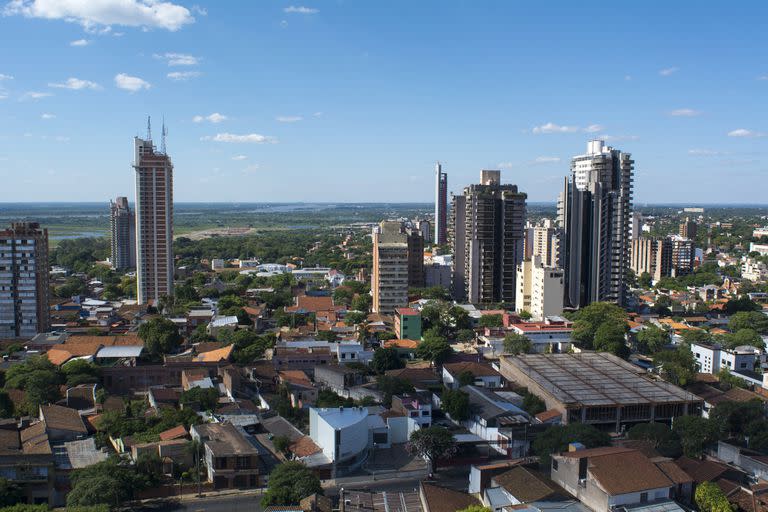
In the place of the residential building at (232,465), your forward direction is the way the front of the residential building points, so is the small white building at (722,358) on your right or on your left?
on your left

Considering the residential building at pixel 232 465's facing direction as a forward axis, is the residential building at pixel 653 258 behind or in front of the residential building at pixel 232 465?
behind

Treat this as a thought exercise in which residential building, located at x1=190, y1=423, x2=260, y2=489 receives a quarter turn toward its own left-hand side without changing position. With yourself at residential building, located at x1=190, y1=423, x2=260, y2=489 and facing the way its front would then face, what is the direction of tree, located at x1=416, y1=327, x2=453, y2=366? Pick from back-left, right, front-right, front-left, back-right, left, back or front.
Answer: front-left

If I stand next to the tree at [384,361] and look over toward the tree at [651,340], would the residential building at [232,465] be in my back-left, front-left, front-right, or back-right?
back-right

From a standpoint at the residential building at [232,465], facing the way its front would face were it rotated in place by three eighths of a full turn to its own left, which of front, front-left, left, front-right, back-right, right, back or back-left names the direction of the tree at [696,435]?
front-right

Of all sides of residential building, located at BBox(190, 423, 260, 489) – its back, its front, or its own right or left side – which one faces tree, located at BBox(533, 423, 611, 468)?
left

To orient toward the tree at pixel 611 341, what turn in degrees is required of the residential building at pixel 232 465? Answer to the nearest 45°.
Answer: approximately 135° to its left

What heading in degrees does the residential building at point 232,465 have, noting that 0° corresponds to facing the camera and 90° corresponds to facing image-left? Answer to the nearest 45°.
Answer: approximately 0°

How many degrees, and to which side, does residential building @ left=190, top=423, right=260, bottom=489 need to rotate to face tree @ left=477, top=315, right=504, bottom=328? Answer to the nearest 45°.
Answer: approximately 135° to its left

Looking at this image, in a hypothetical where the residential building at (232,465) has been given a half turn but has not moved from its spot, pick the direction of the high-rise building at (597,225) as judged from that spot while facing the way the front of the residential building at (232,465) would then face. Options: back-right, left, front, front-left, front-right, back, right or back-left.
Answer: front-right

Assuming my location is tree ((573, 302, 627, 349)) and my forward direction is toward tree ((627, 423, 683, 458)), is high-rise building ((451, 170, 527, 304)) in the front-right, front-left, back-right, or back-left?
back-right

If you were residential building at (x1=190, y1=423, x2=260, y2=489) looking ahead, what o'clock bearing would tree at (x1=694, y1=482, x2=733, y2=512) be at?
The tree is roughly at 10 o'clock from the residential building.

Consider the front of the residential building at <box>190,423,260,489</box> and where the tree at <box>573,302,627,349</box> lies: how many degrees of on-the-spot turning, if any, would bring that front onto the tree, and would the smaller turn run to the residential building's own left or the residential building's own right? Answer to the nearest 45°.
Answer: approximately 135° to the residential building's own left

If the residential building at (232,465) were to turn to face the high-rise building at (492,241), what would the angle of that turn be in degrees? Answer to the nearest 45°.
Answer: approximately 135° to its left

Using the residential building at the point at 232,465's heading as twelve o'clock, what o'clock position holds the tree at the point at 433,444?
The tree is roughly at 9 o'clock from the residential building.
